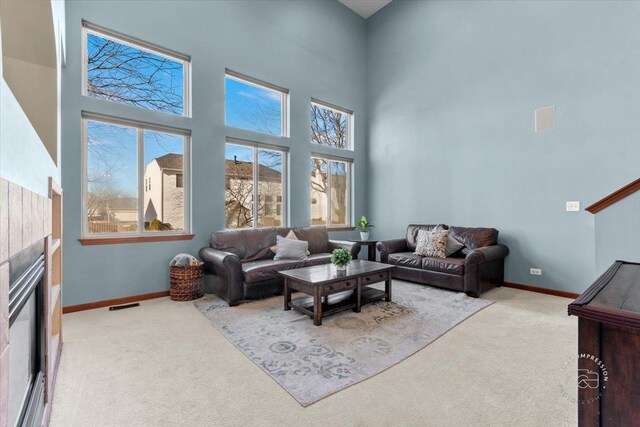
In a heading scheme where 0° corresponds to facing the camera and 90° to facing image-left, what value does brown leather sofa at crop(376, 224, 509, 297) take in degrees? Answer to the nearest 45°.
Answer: approximately 45°

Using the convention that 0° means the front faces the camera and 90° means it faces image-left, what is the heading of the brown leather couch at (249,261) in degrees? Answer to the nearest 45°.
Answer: approximately 315°

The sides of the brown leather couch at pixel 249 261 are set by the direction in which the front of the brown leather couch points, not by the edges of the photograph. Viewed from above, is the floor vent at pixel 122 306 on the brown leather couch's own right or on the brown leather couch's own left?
on the brown leather couch's own right

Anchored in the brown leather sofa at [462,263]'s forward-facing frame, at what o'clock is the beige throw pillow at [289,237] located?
The beige throw pillow is roughly at 1 o'clock from the brown leather sofa.

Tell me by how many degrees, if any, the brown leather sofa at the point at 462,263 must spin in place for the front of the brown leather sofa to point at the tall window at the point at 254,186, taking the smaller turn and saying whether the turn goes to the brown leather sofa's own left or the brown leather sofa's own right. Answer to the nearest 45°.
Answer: approximately 45° to the brown leather sofa's own right

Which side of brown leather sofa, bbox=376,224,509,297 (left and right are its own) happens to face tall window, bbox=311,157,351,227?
right

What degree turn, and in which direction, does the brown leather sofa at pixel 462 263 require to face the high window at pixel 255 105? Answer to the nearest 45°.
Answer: approximately 45° to its right

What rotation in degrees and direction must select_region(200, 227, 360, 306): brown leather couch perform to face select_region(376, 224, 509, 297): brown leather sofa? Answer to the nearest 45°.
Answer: approximately 45° to its left

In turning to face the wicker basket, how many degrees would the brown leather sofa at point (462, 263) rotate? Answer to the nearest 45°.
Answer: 0° — it already faces it

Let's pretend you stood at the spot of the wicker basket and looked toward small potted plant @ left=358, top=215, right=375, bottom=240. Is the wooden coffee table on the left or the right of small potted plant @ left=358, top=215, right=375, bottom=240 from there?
right
